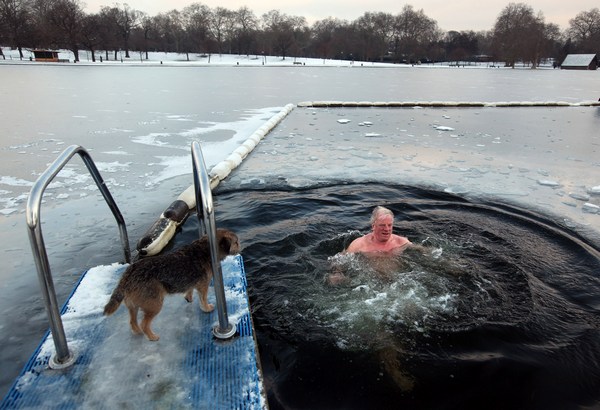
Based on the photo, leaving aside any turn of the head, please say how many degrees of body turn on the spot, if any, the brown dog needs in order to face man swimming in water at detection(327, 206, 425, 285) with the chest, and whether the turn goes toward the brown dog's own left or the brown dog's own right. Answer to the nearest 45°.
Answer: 0° — it already faces them

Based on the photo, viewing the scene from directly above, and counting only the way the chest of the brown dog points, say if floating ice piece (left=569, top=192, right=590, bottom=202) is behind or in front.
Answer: in front

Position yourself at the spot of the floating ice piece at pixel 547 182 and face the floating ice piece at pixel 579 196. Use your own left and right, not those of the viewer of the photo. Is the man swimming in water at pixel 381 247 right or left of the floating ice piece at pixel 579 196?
right

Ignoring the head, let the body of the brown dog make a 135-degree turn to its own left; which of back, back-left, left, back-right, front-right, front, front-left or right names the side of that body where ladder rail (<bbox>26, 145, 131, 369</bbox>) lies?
front

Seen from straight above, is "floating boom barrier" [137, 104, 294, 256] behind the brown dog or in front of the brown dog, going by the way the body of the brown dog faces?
in front

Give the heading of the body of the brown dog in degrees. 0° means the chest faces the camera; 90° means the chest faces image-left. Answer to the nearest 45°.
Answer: approximately 225°

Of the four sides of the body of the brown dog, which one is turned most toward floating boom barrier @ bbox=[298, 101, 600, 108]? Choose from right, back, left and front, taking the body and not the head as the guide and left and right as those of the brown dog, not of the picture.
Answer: front
